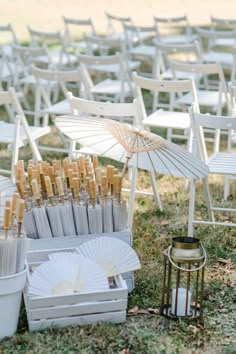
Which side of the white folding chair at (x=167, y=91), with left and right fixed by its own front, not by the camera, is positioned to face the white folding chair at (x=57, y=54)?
left

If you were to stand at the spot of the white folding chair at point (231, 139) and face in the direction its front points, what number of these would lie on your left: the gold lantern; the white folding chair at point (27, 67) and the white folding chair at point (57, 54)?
2

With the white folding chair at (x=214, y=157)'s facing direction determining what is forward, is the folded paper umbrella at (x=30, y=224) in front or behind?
behind

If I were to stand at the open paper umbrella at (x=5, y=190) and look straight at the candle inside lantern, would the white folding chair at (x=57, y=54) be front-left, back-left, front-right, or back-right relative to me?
back-left

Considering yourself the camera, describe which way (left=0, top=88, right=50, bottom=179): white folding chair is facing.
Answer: facing away from the viewer and to the right of the viewer

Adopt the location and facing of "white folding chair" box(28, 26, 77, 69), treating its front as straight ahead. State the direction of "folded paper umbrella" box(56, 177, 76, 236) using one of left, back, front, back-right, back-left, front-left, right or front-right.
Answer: back-right

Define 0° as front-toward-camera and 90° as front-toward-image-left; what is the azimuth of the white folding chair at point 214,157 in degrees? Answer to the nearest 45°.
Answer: approximately 225°

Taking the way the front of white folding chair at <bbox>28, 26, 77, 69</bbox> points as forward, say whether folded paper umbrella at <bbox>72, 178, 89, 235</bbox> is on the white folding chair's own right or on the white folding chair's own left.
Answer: on the white folding chair's own right

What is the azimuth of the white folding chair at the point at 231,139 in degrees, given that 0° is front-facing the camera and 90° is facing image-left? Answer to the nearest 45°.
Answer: approximately 225°
